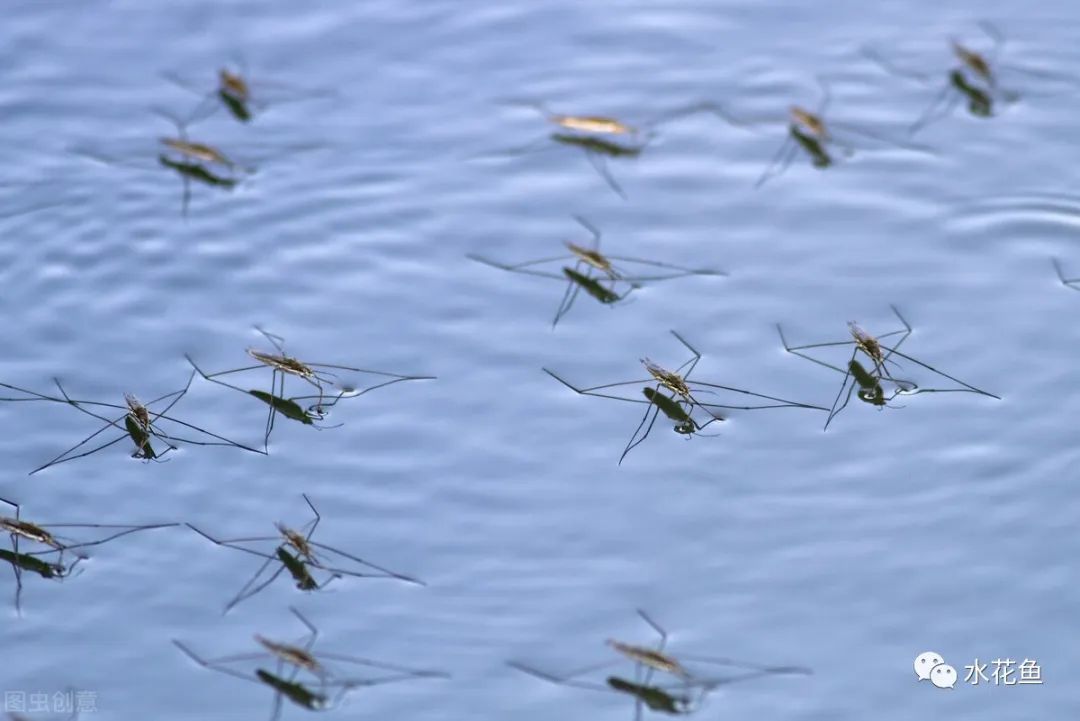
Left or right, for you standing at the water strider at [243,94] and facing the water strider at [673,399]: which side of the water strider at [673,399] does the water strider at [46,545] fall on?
right

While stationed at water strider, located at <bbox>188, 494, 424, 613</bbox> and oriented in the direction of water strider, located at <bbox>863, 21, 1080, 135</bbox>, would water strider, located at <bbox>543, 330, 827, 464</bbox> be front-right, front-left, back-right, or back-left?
front-right

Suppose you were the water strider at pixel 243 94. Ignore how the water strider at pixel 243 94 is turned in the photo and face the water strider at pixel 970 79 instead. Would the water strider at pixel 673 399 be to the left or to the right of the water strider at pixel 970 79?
right

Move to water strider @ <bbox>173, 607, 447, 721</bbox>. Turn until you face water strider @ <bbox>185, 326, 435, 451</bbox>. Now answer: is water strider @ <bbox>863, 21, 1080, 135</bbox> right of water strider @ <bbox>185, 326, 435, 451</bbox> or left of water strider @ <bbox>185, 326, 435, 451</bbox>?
right

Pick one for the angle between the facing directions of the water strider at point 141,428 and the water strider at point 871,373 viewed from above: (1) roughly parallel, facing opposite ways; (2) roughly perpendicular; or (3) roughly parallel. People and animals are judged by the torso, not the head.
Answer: roughly parallel
